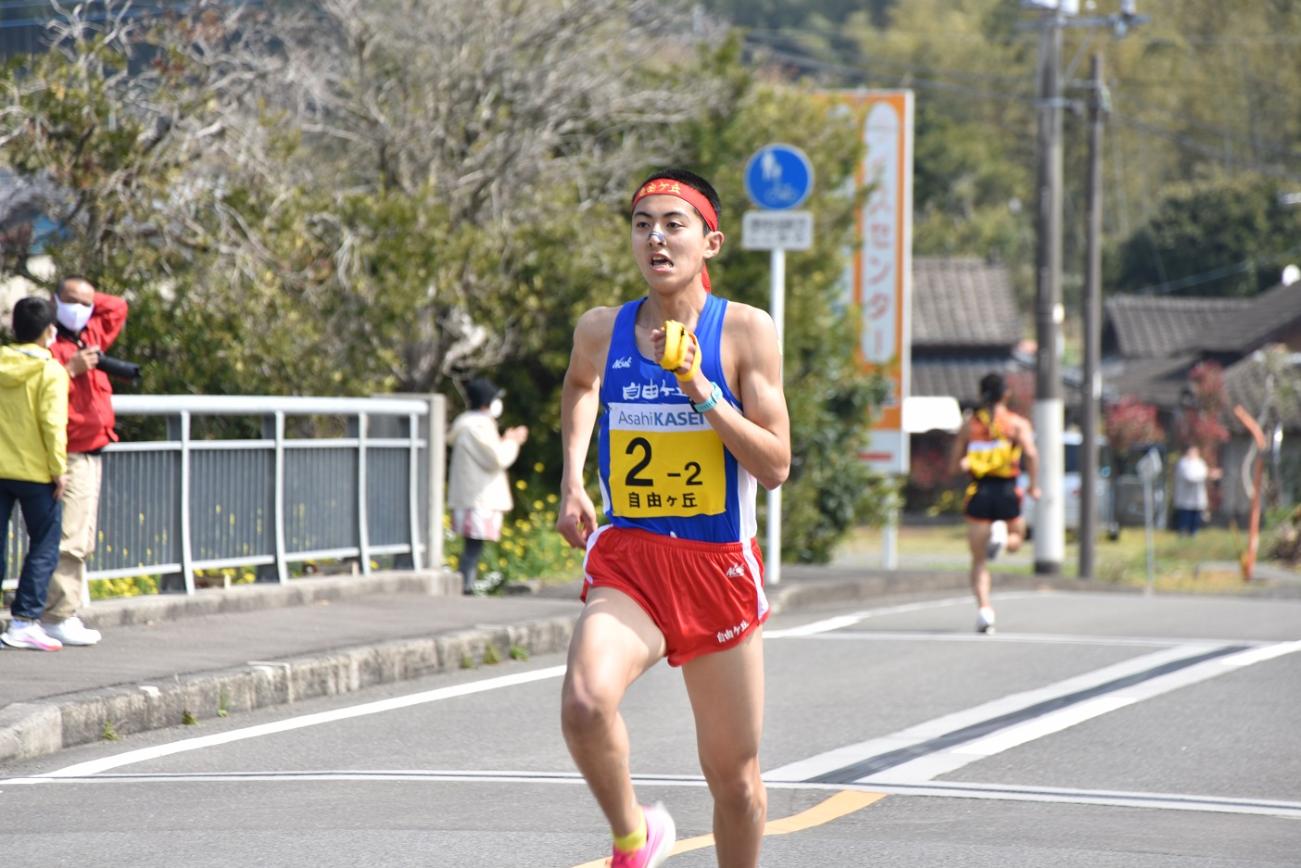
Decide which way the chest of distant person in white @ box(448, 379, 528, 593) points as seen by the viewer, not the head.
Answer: to the viewer's right

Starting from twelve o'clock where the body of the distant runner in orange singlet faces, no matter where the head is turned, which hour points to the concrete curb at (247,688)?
The concrete curb is roughly at 7 o'clock from the distant runner in orange singlet.

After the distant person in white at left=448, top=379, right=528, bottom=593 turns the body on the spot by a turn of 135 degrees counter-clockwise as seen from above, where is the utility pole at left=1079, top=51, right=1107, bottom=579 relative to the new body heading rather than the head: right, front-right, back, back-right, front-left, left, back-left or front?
right

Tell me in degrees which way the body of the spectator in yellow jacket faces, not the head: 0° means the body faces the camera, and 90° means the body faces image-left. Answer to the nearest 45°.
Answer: approximately 225°

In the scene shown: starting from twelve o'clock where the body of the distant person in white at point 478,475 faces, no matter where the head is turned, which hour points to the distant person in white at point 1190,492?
the distant person in white at point 1190,492 is roughly at 10 o'clock from the distant person in white at point 478,475.

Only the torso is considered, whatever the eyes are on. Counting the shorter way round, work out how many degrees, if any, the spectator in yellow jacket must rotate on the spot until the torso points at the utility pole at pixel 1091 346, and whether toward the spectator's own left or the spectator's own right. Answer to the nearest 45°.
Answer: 0° — they already face it

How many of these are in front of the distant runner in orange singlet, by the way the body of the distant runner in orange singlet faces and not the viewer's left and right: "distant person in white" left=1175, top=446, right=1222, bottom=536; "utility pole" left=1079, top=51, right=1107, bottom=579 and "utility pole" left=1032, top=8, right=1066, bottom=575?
3

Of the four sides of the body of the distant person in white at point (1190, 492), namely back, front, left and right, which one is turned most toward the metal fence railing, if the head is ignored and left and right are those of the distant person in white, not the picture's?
right

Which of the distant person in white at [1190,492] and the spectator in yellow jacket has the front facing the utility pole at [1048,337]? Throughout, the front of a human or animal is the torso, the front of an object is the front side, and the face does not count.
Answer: the spectator in yellow jacket
